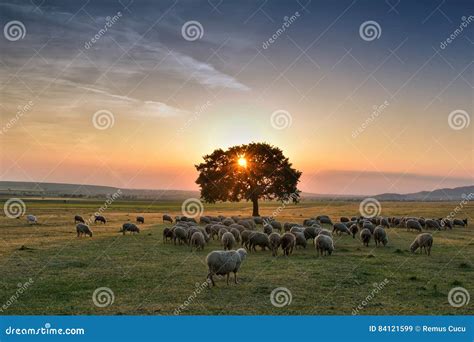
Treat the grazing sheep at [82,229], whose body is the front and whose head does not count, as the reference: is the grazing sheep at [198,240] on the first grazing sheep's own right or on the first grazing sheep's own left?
on the first grazing sheep's own right

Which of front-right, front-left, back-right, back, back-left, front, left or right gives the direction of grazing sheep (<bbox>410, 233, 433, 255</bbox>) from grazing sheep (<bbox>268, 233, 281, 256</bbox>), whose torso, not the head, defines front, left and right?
left

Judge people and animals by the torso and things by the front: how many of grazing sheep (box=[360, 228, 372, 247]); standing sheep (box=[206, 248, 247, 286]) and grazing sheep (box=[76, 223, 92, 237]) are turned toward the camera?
1

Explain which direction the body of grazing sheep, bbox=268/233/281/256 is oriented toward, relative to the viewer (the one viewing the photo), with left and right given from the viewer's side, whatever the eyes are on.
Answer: facing the viewer

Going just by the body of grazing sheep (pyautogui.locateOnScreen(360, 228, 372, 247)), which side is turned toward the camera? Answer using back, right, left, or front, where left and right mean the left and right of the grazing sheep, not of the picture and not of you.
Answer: front

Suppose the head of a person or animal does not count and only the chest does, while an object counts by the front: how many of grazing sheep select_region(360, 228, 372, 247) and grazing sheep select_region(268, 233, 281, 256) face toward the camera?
2

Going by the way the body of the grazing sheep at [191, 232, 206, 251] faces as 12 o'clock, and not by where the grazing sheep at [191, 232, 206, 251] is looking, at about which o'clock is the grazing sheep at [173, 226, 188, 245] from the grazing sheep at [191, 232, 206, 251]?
the grazing sheep at [173, 226, 188, 245] is roughly at 4 o'clock from the grazing sheep at [191, 232, 206, 251].

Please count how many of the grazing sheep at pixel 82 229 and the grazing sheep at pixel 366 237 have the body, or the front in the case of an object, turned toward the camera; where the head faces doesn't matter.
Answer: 1

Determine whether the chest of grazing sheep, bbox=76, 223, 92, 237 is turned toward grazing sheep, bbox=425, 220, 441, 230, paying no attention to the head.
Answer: yes

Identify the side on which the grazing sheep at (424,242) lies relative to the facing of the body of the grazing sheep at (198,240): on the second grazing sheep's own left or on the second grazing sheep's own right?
on the second grazing sheep's own left

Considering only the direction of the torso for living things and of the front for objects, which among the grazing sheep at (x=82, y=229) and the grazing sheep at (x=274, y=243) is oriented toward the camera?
the grazing sheep at (x=274, y=243)

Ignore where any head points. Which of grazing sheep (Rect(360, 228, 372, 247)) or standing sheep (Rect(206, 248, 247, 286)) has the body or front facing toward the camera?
grazing sheep (Rect(360, 228, 372, 247))

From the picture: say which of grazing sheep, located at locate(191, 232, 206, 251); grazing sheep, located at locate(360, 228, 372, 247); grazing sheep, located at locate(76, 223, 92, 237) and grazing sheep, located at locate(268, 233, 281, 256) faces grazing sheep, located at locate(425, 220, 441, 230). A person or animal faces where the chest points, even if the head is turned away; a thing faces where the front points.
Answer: grazing sheep, located at locate(76, 223, 92, 237)

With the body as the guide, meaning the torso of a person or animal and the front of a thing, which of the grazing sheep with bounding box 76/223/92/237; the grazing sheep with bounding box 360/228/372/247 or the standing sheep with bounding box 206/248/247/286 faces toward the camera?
the grazing sheep with bounding box 360/228/372/247
